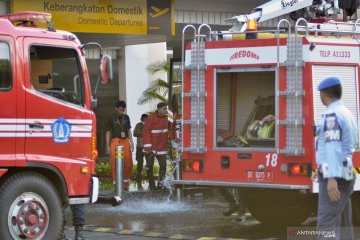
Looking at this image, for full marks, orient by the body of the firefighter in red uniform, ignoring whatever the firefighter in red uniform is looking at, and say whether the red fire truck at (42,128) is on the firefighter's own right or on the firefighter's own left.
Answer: on the firefighter's own right

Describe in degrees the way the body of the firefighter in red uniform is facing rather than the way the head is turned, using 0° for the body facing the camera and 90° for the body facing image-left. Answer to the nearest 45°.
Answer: approximately 315°

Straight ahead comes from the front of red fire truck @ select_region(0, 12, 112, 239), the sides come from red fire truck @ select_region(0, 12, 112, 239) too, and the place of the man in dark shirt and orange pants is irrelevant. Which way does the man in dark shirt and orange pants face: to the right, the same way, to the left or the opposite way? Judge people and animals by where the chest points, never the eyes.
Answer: to the right

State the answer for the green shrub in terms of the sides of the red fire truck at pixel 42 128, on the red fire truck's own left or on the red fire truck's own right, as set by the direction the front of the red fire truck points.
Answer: on the red fire truck's own left

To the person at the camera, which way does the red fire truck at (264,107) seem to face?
facing away from the viewer and to the right of the viewer

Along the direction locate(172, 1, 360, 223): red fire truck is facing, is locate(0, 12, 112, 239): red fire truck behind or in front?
behind
